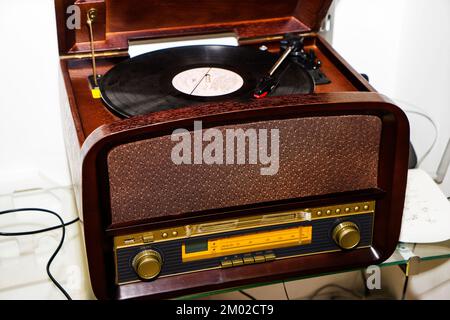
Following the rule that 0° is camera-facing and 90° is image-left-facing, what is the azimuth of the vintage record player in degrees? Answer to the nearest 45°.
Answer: approximately 0°
